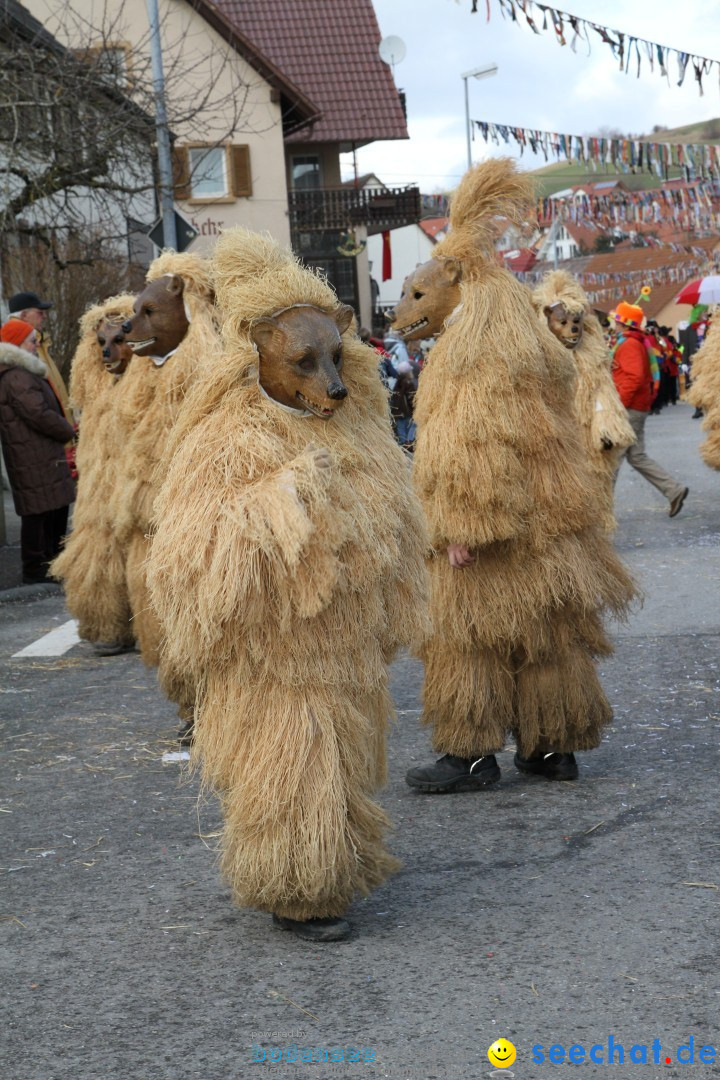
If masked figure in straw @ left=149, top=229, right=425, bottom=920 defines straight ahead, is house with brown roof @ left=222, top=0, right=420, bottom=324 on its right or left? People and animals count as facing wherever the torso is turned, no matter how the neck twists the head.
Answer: on its left

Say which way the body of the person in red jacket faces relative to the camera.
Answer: to the viewer's left

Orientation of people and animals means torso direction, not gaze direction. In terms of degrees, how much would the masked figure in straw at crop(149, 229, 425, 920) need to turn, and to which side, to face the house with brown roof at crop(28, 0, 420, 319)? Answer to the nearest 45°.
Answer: approximately 135° to its left

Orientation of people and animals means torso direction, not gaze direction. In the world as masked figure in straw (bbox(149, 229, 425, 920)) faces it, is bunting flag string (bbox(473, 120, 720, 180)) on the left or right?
on its left

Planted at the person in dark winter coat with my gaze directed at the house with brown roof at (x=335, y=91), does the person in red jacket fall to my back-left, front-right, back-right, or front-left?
front-right

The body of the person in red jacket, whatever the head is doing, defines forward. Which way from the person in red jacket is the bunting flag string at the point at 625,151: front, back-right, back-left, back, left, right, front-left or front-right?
right

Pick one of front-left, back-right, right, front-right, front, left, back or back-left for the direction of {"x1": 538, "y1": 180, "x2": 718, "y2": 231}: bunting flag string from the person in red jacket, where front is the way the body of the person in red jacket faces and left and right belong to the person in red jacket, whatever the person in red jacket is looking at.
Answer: right

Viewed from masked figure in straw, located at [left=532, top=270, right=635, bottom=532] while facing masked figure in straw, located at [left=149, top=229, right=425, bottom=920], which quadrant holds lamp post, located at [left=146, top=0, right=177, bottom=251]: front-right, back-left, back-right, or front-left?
back-right

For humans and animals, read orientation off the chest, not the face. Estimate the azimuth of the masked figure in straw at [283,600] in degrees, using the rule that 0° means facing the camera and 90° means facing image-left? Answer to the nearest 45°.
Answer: approximately 315°

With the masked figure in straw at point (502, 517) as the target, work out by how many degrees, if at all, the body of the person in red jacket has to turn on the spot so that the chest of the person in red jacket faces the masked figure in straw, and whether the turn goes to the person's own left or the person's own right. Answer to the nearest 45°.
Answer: approximately 90° to the person's own left
